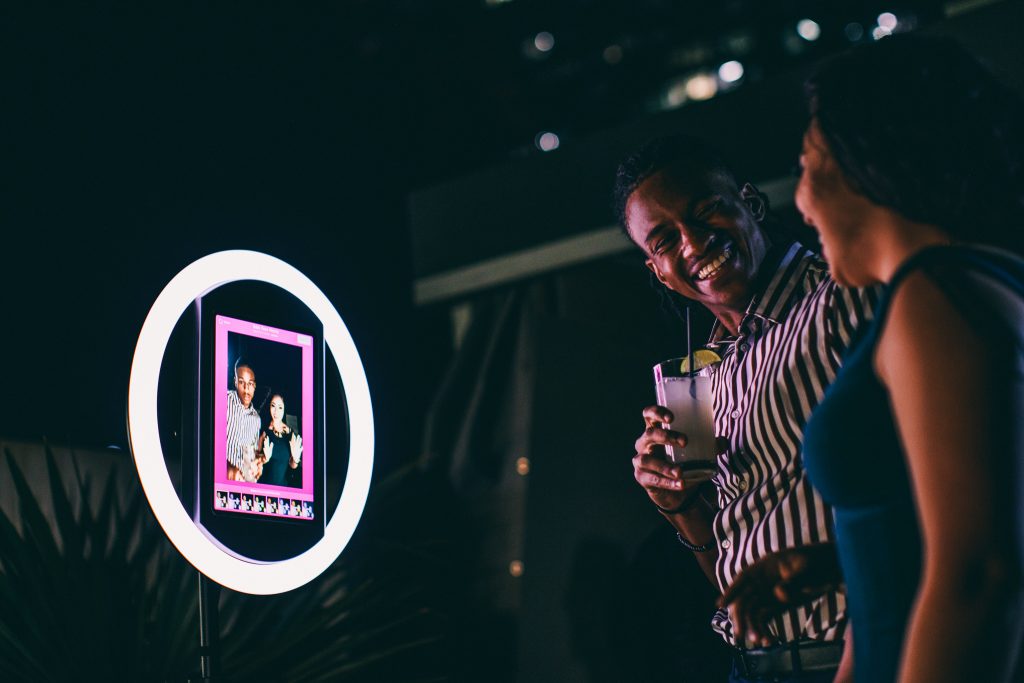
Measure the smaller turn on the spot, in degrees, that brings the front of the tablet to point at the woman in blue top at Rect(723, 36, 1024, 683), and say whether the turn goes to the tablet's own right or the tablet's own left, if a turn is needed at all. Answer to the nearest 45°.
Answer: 0° — it already faces them

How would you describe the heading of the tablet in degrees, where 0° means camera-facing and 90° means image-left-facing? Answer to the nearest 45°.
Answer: approximately 315°

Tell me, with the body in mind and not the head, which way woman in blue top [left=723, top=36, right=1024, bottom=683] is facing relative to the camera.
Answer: to the viewer's left

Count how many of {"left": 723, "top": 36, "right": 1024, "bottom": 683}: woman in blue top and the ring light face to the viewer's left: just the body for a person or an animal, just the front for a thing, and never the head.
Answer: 1

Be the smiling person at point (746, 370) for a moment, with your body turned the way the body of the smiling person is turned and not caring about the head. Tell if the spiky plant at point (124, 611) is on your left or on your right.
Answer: on your right

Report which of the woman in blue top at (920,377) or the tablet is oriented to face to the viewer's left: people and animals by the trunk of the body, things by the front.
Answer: the woman in blue top

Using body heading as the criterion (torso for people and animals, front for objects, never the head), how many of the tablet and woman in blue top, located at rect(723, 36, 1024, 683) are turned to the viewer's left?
1

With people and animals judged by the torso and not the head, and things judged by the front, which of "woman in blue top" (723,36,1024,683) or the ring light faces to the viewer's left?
the woman in blue top
